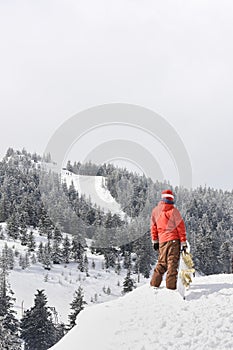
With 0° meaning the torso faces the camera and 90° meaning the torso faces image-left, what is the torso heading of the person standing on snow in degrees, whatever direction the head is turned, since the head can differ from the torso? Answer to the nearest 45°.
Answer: approximately 180°
